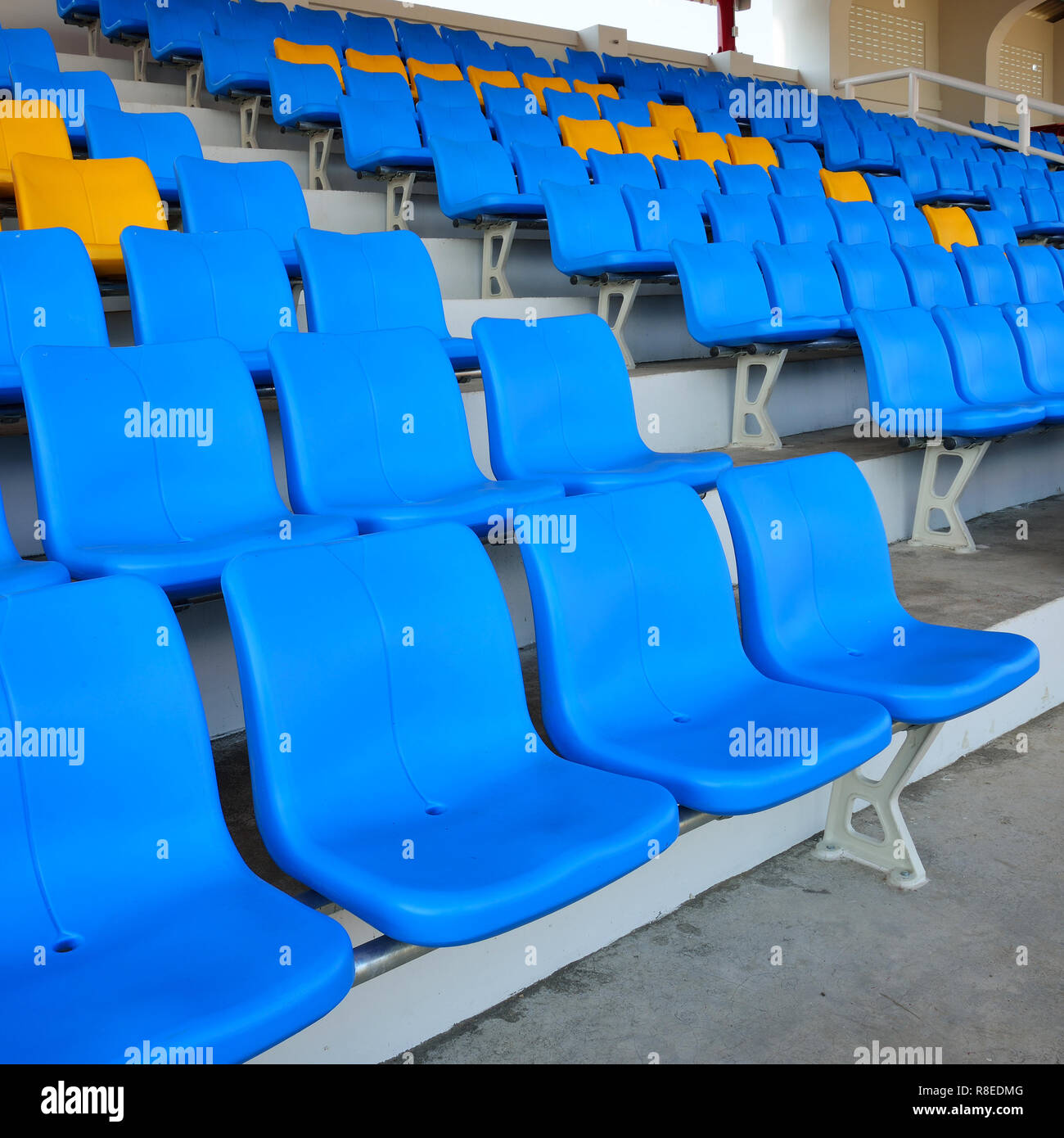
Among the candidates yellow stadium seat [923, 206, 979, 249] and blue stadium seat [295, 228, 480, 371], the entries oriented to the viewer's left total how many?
0

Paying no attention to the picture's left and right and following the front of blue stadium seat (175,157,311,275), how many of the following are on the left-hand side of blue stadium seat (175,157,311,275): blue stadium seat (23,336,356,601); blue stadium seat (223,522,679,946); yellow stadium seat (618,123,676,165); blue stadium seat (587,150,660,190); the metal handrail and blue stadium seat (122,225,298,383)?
3

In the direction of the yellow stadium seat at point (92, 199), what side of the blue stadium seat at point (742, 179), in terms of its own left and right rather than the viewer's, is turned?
right

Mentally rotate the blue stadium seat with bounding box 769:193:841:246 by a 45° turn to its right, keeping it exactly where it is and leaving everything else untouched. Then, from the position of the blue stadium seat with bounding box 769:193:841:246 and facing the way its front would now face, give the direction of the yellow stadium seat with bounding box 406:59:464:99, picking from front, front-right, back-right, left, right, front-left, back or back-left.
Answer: back-right

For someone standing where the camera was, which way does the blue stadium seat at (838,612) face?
facing the viewer and to the right of the viewer

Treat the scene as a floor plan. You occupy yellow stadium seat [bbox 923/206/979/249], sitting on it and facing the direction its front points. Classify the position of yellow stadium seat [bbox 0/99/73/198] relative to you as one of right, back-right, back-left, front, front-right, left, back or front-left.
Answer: right

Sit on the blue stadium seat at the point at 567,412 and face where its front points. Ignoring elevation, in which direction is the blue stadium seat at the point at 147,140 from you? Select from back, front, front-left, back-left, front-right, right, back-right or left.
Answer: back

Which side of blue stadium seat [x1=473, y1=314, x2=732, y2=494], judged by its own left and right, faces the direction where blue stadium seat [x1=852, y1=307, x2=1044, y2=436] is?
left

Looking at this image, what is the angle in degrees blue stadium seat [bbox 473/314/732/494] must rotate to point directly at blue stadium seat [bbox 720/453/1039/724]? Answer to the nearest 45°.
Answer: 0° — it already faces it

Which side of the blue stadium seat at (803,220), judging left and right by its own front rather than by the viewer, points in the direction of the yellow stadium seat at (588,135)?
back

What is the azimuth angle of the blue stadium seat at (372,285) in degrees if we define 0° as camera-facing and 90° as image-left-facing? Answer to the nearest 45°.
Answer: approximately 315°
